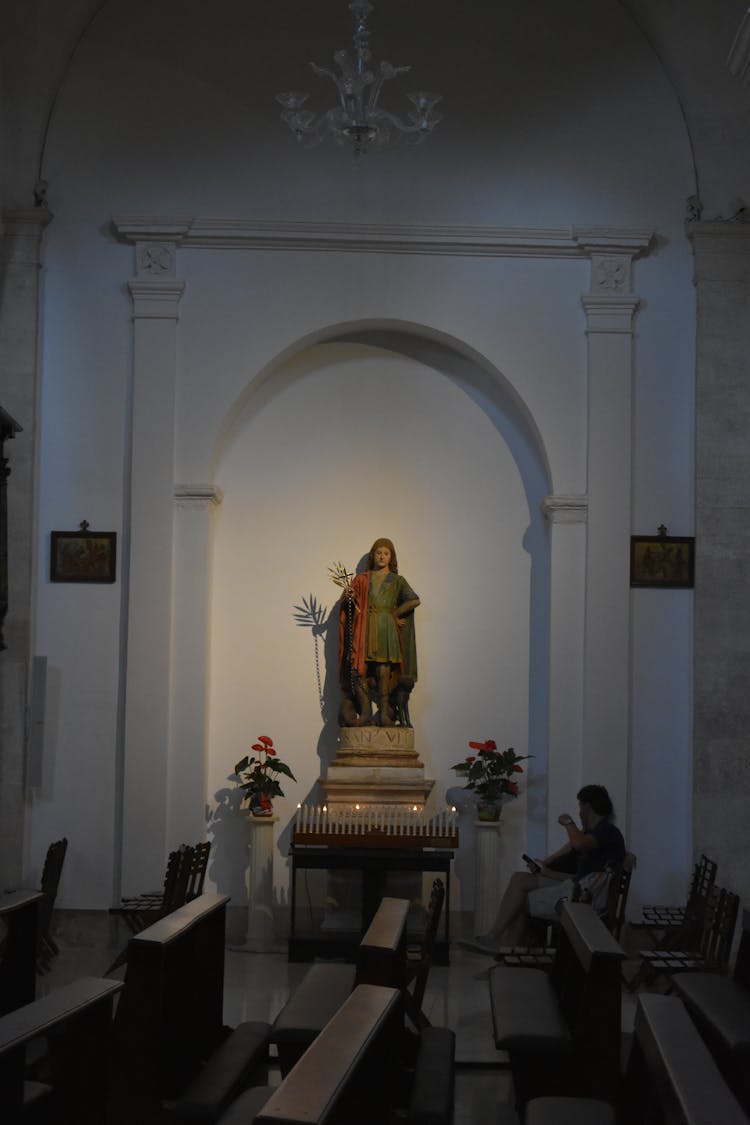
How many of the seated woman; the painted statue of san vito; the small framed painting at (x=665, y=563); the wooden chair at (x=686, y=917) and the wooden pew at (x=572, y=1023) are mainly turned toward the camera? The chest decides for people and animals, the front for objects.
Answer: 2

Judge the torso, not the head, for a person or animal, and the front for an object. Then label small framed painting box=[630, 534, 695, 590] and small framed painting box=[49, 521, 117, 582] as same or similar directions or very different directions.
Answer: same or similar directions

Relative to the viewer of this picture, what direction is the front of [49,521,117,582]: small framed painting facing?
facing the viewer

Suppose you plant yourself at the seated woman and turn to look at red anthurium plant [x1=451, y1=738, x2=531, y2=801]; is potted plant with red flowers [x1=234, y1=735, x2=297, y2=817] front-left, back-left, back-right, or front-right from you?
front-left

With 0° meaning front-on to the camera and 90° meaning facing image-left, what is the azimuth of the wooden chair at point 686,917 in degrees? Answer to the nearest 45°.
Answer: approximately 90°

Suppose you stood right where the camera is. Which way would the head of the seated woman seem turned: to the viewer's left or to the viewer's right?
to the viewer's left

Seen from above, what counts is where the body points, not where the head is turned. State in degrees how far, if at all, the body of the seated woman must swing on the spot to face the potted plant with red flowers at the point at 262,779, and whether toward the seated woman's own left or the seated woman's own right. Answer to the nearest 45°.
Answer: approximately 45° to the seated woman's own right

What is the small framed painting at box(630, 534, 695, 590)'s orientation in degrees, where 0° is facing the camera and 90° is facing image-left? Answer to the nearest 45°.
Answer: approximately 0°

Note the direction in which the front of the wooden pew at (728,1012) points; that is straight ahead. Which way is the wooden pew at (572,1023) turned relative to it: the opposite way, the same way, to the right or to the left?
the same way

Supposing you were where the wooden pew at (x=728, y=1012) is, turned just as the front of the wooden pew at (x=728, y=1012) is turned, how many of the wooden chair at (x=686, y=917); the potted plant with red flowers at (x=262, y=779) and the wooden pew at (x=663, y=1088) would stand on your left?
1

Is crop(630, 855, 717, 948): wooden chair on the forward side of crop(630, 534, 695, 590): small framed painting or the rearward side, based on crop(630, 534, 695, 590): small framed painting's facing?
on the forward side

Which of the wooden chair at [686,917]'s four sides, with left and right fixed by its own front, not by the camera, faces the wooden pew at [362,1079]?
left

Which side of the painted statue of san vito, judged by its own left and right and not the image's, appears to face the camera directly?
front
